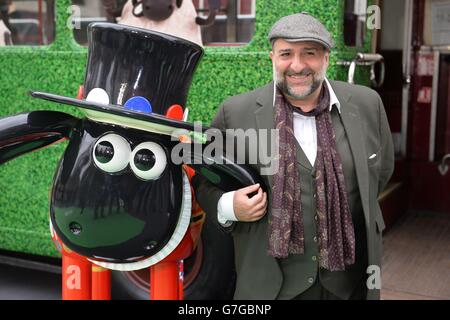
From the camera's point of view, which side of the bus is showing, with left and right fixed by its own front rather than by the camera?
left

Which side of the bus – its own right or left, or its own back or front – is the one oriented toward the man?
left

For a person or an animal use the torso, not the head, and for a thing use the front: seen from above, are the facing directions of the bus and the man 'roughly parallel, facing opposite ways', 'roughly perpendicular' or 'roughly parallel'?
roughly perpendicular

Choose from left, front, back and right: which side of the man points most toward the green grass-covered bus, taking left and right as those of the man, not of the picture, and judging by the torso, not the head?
back

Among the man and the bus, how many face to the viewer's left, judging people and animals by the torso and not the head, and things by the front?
1
